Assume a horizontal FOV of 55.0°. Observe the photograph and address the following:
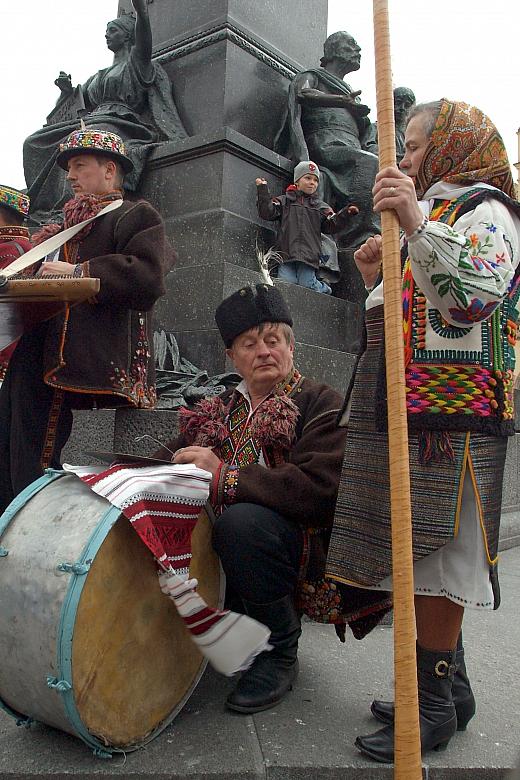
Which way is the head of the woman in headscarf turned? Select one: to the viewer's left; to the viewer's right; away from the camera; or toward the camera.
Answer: to the viewer's left

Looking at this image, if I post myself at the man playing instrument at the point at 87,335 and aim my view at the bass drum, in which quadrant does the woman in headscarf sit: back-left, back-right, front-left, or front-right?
front-left

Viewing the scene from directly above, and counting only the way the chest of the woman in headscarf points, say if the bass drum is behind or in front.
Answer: in front

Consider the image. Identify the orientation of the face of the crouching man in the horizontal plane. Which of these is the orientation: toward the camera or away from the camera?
toward the camera

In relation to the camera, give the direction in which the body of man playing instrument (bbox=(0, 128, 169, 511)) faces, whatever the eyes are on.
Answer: to the viewer's left

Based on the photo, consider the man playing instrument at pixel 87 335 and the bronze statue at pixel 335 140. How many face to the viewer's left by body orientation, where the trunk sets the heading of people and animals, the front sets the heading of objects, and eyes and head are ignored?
1

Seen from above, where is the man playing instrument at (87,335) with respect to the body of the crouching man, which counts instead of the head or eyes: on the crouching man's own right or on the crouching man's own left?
on the crouching man's own right

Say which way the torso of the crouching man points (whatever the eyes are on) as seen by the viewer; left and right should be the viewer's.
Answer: facing the viewer and to the left of the viewer

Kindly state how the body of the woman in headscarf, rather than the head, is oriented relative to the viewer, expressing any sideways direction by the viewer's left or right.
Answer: facing to the left of the viewer

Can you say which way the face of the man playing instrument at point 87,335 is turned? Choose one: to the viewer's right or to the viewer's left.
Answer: to the viewer's left

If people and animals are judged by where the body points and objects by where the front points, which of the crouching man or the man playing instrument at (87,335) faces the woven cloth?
the crouching man
